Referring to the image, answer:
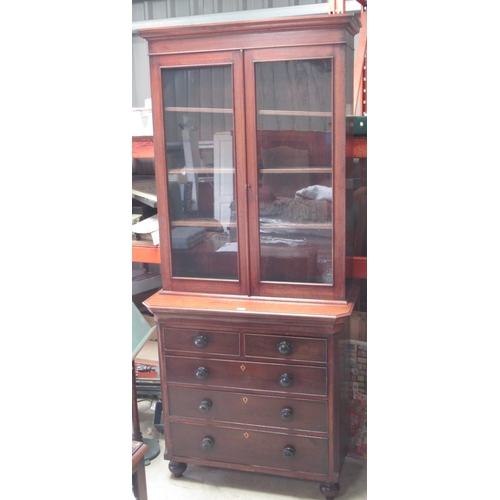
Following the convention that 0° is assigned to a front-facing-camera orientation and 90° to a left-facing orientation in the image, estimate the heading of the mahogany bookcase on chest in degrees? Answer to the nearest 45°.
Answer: approximately 0°
